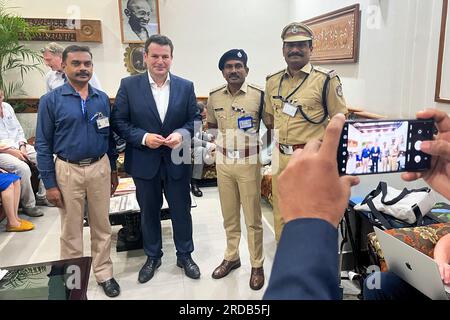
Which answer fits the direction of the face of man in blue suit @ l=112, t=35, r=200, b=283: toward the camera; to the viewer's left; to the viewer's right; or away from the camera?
toward the camera

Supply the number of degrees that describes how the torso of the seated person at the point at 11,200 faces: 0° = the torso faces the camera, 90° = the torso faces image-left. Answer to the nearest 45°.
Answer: approximately 270°

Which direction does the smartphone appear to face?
toward the camera

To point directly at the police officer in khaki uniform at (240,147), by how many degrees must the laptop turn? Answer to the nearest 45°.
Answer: approximately 90° to its left

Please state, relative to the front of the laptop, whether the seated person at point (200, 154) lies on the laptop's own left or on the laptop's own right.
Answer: on the laptop's own left

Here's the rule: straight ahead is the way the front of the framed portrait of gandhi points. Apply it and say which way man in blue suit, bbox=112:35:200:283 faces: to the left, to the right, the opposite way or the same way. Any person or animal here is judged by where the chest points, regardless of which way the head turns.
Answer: the same way

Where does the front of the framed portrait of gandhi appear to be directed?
toward the camera

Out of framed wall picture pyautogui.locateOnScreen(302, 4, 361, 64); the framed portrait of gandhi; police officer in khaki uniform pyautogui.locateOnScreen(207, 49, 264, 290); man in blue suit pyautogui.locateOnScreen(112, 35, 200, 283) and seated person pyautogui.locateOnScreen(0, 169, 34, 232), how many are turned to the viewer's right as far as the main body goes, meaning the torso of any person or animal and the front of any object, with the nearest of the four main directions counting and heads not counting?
1

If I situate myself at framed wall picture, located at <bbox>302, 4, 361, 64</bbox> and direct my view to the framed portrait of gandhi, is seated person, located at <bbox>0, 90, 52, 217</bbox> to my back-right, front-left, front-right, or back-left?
front-left

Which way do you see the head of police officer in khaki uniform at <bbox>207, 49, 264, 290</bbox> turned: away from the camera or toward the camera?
toward the camera

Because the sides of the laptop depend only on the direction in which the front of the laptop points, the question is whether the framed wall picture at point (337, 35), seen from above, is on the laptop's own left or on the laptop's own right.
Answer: on the laptop's own left

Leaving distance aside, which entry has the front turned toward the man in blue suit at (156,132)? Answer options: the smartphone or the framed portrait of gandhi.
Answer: the framed portrait of gandhi

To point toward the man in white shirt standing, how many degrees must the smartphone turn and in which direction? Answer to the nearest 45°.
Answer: approximately 135° to its right

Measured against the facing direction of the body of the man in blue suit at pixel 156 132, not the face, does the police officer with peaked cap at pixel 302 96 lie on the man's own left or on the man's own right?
on the man's own left

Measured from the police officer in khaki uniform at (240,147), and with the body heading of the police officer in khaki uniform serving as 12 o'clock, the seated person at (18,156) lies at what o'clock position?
The seated person is roughly at 4 o'clock from the police officer in khaki uniform.
